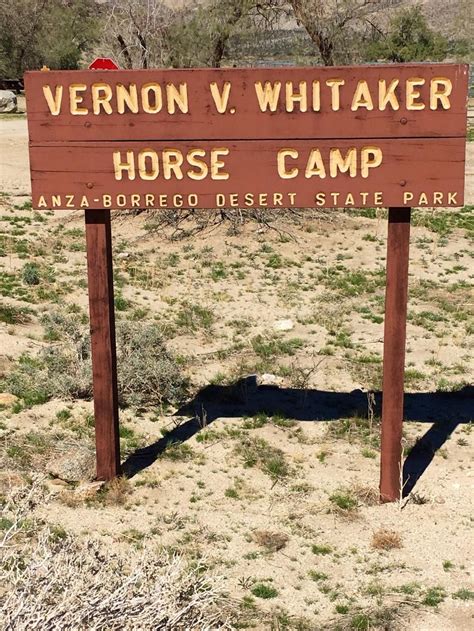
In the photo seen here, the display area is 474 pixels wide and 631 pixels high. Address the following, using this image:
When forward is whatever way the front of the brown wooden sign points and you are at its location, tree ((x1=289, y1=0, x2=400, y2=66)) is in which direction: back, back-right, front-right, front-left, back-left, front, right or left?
back

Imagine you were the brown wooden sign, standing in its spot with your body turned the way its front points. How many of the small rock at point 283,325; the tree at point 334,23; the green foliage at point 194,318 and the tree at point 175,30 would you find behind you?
4

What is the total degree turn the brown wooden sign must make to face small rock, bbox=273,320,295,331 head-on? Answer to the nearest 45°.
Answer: approximately 180°

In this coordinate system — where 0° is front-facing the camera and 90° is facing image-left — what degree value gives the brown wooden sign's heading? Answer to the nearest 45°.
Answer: approximately 0°

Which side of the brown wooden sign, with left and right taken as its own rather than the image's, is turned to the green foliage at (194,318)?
back

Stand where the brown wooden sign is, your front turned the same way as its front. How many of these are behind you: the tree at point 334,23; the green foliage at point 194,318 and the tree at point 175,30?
3

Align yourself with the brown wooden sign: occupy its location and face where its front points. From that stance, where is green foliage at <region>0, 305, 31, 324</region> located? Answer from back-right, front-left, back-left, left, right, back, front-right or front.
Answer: back-right

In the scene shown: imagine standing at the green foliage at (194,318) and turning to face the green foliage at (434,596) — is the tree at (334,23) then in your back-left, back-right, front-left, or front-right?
back-left

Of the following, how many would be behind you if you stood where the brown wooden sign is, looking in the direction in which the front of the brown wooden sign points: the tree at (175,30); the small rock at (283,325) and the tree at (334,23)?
3
